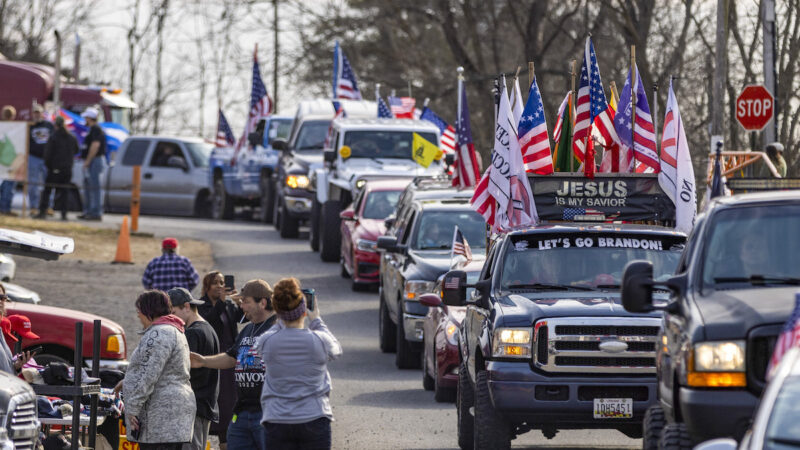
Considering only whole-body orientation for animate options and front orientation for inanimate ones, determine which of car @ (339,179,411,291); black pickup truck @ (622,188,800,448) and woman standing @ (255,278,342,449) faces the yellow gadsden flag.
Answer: the woman standing

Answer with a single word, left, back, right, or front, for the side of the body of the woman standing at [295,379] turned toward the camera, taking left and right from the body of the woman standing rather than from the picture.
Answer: back

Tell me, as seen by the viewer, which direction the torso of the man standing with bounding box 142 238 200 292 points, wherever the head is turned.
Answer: away from the camera

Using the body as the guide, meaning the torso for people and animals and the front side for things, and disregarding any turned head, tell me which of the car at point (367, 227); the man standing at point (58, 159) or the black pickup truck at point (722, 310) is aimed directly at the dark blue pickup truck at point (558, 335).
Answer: the car

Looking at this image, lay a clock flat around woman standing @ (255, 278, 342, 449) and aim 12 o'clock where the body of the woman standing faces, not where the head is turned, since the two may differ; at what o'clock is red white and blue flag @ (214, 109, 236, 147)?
The red white and blue flag is roughly at 12 o'clock from the woman standing.

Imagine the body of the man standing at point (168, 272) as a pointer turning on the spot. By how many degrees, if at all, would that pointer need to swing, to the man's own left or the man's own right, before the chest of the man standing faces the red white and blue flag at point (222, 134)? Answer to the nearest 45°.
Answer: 0° — they already face it

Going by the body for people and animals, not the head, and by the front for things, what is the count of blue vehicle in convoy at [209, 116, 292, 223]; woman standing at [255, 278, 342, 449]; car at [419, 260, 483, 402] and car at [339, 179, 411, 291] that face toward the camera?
3

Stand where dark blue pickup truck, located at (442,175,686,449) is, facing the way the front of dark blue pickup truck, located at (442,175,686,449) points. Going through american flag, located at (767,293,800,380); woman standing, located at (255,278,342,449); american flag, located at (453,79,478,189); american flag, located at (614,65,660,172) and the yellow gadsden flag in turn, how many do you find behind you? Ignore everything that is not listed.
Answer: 3
